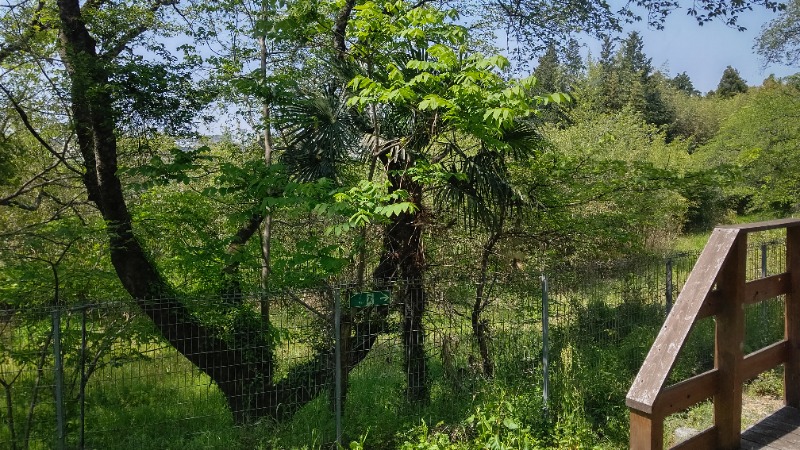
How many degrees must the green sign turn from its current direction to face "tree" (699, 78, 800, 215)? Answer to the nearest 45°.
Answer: approximately 135° to its left

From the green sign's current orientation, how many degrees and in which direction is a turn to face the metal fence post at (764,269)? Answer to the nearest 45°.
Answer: approximately 135° to its left

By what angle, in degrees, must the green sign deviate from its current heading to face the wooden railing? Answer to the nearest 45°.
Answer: approximately 45° to its left

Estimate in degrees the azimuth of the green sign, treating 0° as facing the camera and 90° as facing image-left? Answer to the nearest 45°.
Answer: approximately 0°
